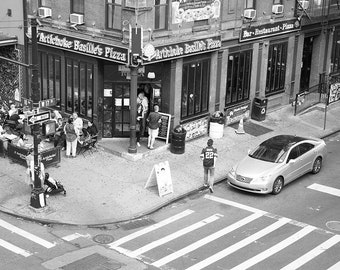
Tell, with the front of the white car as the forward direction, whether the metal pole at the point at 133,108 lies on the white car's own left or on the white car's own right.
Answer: on the white car's own right

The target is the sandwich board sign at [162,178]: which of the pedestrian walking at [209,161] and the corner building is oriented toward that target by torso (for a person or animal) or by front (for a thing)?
the corner building

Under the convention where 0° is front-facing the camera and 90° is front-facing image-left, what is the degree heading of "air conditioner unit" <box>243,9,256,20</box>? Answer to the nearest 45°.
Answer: approximately 315°

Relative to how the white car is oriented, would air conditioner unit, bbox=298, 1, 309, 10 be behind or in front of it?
behind

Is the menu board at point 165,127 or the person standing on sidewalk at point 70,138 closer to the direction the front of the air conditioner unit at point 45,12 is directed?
the person standing on sidewalk

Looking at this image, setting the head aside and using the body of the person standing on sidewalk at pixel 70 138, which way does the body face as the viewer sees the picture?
away from the camera

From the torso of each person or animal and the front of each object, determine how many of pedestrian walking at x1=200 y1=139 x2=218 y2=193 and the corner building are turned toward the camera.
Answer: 1

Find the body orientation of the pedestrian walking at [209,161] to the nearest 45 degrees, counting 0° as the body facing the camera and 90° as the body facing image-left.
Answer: approximately 180°

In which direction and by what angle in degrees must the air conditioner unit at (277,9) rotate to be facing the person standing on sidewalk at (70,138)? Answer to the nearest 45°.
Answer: approximately 90° to its right
